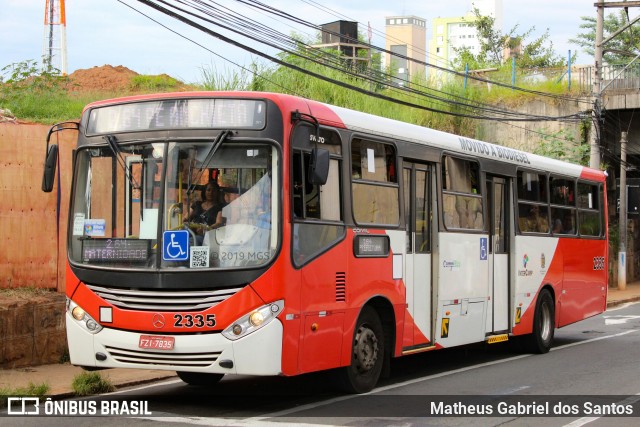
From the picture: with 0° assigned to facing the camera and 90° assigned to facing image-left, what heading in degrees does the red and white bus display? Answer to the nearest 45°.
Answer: approximately 45°

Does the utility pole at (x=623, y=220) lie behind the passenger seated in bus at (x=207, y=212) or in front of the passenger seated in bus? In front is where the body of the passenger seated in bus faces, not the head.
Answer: behind

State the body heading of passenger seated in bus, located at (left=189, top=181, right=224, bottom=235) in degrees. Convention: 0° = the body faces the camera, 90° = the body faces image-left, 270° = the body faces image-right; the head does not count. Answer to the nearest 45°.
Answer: approximately 45°

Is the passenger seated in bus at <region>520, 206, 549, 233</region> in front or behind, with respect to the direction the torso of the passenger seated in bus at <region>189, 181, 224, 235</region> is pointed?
behind

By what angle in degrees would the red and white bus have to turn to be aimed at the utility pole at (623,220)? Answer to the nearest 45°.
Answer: approximately 180°

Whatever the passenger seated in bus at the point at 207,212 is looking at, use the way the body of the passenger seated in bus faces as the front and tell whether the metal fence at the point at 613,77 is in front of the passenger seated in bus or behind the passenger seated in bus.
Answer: behind

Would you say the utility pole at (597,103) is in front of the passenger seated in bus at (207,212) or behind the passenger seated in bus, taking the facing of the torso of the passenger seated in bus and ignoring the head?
behind
